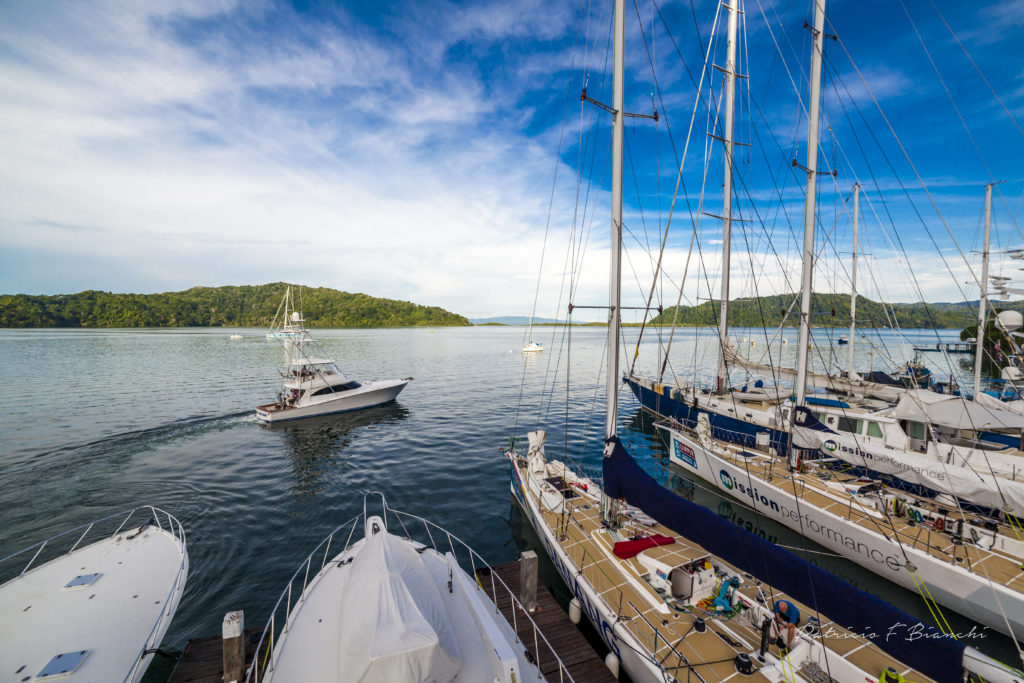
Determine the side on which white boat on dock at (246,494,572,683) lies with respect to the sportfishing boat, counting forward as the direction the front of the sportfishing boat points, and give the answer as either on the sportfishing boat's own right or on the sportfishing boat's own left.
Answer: on the sportfishing boat's own right

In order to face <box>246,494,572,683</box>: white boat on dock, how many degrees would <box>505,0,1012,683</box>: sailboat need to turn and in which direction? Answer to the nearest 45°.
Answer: approximately 90° to its left

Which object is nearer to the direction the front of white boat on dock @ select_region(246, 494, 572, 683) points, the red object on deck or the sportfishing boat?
the sportfishing boat

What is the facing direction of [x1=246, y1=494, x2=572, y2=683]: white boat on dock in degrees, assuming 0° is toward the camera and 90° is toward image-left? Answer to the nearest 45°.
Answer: approximately 180°

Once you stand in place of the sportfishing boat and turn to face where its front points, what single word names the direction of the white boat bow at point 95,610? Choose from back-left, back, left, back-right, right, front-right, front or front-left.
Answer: back-right

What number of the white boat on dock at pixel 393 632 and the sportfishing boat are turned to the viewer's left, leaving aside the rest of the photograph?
0

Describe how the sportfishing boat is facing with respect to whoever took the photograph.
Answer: facing away from the viewer and to the right of the viewer

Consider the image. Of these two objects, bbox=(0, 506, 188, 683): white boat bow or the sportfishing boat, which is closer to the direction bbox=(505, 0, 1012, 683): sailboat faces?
the sportfishing boat

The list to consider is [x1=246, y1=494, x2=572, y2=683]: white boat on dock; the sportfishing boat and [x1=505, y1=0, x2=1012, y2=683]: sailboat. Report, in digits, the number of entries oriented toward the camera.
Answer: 0

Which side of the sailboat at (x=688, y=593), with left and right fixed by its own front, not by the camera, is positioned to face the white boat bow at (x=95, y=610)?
left

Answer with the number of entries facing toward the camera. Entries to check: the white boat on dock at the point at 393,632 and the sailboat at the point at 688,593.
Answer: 0

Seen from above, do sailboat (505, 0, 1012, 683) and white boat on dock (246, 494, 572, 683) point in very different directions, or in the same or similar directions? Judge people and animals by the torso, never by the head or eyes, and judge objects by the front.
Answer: same or similar directions

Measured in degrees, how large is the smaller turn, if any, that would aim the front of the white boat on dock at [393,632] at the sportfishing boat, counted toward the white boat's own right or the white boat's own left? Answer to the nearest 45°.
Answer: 0° — it already faces it

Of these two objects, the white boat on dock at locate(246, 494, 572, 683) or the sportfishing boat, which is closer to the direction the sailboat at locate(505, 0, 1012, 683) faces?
the sportfishing boat

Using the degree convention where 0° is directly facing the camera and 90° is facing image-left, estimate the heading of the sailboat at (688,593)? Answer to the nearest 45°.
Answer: approximately 135°
